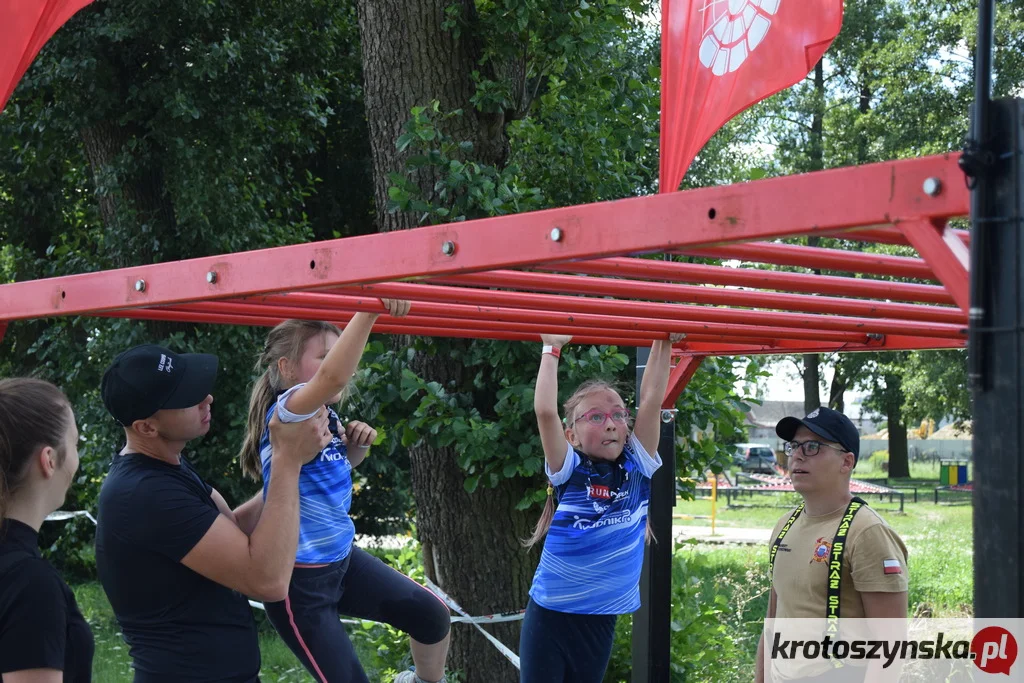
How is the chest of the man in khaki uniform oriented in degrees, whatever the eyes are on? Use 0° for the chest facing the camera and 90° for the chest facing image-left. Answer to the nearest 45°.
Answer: approximately 45°

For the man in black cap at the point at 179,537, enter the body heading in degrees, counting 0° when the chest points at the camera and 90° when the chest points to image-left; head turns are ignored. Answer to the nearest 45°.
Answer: approximately 270°

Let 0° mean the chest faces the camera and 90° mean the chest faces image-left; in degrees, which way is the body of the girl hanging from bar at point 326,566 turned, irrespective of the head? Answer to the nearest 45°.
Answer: approximately 315°

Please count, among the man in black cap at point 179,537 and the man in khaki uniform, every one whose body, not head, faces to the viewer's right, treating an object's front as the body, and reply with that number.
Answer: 1

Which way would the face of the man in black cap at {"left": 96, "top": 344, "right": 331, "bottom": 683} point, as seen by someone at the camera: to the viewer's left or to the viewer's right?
to the viewer's right

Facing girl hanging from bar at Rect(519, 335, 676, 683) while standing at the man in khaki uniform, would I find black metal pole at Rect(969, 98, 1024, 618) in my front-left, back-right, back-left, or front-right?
back-left

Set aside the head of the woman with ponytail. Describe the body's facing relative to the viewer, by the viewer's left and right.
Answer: facing away from the viewer and to the right of the viewer

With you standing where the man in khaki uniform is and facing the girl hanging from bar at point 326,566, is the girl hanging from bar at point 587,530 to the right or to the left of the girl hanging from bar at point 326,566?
right
